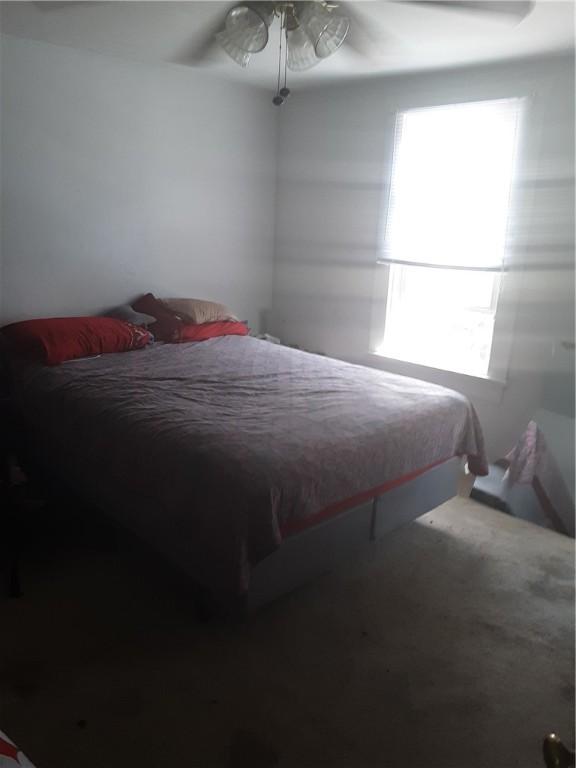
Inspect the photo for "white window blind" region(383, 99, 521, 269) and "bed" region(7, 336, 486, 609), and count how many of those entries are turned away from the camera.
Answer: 0

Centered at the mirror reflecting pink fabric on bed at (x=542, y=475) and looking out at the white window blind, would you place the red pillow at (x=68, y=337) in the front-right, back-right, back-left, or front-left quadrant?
front-left

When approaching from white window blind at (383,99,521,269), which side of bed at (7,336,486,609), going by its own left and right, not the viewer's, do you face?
left

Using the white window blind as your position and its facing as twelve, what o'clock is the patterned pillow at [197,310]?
The patterned pillow is roughly at 1 o'clock from the white window blind.

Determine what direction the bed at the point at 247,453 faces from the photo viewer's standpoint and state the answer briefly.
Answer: facing the viewer and to the right of the viewer

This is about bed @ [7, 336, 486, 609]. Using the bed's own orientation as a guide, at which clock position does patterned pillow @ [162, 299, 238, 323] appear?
The patterned pillow is roughly at 7 o'clock from the bed.

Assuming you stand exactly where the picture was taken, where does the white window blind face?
facing the viewer and to the left of the viewer

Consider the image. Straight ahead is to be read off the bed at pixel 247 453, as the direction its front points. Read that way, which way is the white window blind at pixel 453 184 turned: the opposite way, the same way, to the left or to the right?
to the right

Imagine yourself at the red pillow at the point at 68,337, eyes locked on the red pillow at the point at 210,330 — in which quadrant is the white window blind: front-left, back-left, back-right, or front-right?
front-right
